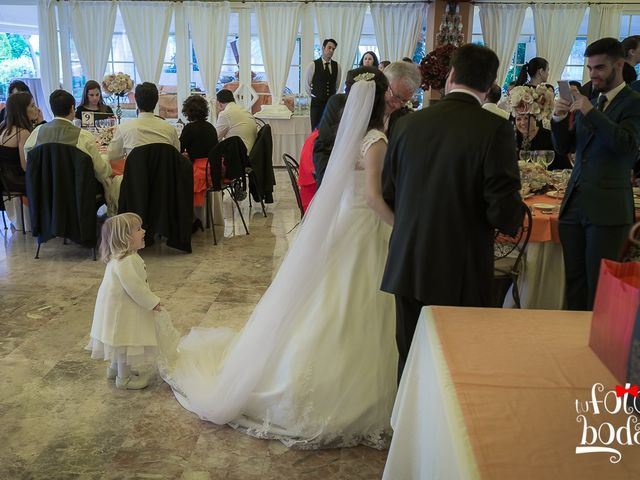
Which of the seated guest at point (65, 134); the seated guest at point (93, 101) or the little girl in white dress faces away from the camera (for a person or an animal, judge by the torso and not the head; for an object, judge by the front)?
the seated guest at point (65, 134)

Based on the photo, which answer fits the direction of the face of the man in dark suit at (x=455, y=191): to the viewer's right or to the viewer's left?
to the viewer's left

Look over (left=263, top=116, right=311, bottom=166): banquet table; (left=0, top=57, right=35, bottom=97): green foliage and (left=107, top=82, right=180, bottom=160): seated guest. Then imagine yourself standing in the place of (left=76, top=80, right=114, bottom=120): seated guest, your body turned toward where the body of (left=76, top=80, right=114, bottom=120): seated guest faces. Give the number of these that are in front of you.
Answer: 1

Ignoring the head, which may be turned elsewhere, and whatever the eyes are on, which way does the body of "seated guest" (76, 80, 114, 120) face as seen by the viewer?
toward the camera

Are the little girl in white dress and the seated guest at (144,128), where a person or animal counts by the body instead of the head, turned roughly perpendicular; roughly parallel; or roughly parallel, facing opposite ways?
roughly perpendicular

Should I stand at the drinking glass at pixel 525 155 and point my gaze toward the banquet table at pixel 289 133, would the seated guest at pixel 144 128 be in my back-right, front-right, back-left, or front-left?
front-left

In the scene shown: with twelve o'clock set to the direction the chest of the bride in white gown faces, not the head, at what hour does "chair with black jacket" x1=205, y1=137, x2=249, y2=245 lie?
The chair with black jacket is roughly at 10 o'clock from the bride in white gown.

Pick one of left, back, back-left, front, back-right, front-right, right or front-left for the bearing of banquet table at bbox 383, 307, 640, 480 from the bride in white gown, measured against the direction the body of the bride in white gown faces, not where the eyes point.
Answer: back-right

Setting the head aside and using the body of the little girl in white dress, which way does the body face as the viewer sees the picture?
to the viewer's right

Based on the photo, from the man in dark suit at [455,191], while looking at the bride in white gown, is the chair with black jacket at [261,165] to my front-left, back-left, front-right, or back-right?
front-right

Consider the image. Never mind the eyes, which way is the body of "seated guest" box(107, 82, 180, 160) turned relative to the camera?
away from the camera

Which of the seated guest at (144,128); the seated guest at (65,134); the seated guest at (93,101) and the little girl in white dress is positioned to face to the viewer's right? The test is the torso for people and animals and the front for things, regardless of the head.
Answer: the little girl in white dress

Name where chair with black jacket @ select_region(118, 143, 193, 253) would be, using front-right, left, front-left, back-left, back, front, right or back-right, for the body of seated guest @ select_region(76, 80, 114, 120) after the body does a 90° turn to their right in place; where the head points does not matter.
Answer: left

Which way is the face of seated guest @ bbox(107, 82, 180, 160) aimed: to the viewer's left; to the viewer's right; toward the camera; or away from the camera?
away from the camera

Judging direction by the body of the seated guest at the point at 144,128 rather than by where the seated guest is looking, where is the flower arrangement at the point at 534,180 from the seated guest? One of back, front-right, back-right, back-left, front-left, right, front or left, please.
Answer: back-right

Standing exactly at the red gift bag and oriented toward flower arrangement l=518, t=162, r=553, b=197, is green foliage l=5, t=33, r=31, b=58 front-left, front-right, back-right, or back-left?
front-left
